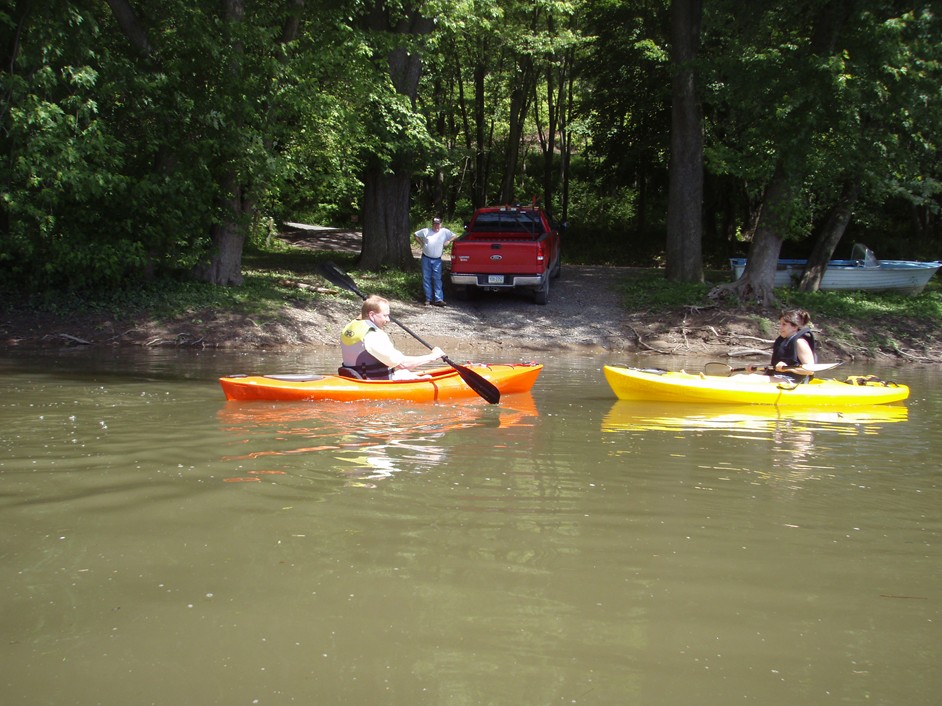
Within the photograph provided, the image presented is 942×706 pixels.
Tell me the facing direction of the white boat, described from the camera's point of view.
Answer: facing to the right of the viewer

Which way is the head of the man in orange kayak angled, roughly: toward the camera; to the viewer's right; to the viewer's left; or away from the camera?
to the viewer's right

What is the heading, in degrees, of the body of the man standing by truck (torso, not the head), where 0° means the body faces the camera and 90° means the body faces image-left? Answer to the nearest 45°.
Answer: approximately 0°

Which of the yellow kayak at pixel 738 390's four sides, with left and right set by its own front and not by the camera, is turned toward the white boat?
right

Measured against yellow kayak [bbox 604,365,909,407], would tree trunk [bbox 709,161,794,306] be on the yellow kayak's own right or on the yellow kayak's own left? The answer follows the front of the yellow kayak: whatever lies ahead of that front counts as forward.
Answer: on the yellow kayak's own right

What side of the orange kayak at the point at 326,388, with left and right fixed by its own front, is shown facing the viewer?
right

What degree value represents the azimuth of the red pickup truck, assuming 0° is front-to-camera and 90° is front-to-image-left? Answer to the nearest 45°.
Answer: approximately 180°

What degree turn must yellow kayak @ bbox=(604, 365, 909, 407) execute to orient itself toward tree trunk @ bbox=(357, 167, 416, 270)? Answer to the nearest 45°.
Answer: approximately 45° to its right

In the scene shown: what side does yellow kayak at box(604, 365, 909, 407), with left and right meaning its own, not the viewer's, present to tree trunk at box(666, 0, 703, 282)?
right

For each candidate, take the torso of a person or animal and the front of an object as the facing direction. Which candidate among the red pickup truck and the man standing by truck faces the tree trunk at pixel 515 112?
the red pickup truck

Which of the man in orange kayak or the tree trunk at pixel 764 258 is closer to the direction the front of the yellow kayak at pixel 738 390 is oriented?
the man in orange kayak

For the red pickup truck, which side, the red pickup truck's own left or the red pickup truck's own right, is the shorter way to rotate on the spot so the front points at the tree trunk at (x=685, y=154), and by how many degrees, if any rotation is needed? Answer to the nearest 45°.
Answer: approximately 45° to the red pickup truck's own right

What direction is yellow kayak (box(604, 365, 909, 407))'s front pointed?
to the viewer's left

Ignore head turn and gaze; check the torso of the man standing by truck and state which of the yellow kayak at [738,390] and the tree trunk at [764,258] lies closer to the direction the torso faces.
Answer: the yellow kayak

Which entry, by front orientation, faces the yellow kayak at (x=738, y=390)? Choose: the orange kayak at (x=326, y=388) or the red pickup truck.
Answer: the orange kayak
